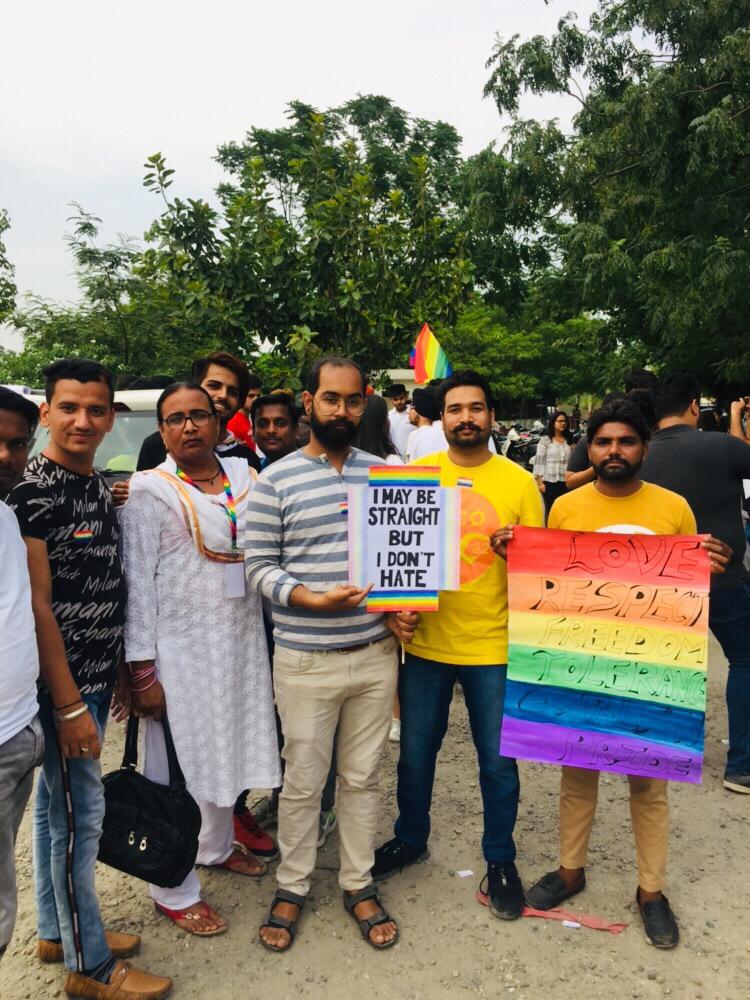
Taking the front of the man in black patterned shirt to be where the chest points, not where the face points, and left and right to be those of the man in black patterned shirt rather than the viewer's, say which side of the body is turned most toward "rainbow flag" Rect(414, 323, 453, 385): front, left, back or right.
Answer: left

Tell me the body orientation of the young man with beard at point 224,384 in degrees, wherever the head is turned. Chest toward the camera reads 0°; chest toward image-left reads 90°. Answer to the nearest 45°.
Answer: approximately 0°

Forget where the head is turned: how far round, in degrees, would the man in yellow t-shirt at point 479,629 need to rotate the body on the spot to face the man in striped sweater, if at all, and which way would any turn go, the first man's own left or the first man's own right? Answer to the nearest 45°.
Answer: approximately 45° to the first man's own right

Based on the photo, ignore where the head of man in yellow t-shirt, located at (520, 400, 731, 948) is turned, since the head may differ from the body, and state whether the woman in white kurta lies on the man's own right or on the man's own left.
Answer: on the man's own right

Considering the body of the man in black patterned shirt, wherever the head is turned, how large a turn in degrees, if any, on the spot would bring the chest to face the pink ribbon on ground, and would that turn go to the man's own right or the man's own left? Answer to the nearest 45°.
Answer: approximately 45° to the man's own left

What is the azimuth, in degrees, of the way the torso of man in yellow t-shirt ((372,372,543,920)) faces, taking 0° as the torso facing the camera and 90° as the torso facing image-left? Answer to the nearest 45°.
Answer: approximately 0°

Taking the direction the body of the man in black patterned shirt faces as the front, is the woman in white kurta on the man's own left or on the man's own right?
on the man's own left

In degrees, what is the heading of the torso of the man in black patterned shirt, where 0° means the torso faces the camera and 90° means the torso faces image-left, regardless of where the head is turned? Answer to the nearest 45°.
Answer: approximately 315°
